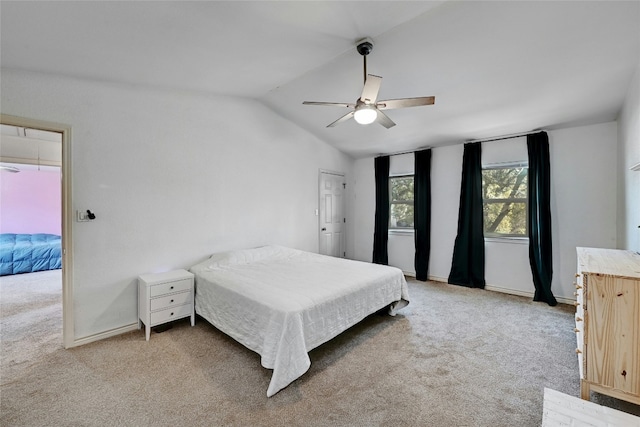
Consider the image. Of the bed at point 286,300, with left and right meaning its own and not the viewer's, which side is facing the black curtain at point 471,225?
left

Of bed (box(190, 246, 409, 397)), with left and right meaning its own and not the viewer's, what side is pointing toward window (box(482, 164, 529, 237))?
left

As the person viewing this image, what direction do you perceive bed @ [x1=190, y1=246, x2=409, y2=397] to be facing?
facing the viewer and to the right of the viewer

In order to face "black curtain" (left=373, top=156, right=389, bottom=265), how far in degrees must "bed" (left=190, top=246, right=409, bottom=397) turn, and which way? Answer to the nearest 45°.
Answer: approximately 90° to its left

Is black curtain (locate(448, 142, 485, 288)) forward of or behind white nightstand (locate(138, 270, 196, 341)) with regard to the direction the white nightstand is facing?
forward

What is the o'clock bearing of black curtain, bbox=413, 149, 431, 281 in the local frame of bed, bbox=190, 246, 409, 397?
The black curtain is roughly at 9 o'clock from the bed.
